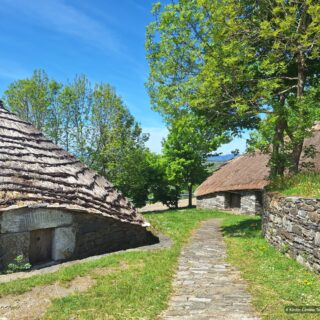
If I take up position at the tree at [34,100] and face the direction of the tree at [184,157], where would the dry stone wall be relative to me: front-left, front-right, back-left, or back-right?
front-right

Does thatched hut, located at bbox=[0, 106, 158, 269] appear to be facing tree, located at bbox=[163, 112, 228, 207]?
no

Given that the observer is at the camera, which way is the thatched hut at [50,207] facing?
facing the viewer

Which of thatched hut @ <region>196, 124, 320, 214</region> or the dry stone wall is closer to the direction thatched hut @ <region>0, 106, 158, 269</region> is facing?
the dry stone wall

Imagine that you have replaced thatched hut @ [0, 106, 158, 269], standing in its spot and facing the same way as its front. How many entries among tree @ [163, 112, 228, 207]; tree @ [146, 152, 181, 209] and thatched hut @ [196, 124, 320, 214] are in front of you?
0

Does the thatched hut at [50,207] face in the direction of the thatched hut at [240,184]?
no

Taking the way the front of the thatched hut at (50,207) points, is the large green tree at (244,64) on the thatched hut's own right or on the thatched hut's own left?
on the thatched hut's own left

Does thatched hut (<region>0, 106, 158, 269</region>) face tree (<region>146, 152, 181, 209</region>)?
no

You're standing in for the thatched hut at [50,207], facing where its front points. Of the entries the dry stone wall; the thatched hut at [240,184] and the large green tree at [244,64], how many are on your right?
0

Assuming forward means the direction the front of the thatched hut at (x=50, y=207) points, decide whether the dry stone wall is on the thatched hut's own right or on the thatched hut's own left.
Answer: on the thatched hut's own left
